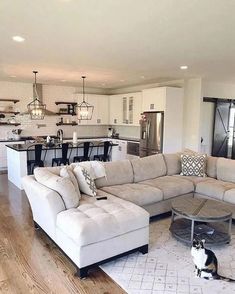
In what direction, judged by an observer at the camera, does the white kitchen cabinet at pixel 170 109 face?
facing the viewer and to the left of the viewer

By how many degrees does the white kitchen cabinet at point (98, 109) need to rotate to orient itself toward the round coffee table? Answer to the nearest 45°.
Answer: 0° — it already faces it

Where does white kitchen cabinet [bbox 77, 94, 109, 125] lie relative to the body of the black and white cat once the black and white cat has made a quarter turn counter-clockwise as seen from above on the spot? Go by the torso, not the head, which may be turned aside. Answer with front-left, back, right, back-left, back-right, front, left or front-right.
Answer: back

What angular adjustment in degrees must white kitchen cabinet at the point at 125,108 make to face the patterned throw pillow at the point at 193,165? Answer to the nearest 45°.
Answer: approximately 45° to its left

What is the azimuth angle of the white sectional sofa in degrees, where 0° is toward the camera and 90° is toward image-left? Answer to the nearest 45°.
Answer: approximately 315°

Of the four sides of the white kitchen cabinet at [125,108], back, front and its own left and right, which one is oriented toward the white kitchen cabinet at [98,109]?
right

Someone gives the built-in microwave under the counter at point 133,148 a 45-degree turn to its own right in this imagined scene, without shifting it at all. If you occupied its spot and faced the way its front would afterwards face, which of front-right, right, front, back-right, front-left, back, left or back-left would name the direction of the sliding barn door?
back

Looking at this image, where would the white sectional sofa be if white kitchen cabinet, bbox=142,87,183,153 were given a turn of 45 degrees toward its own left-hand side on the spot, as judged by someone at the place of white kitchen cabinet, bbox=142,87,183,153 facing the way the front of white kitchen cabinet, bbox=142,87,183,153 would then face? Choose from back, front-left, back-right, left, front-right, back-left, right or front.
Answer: front

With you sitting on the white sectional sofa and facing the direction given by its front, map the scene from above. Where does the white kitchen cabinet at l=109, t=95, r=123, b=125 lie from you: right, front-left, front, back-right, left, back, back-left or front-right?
back-left

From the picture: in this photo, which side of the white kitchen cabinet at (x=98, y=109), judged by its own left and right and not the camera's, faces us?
front

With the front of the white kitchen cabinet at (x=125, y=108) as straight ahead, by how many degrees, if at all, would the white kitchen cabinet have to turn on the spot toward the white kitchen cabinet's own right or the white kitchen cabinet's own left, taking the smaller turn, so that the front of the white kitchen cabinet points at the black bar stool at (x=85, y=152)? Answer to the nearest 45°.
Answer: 0° — it already faces it

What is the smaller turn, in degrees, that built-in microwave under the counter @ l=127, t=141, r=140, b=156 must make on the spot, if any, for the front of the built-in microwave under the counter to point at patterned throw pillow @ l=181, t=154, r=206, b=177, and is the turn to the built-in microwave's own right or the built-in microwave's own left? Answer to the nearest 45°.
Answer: approximately 45° to the built-in microwave's own left

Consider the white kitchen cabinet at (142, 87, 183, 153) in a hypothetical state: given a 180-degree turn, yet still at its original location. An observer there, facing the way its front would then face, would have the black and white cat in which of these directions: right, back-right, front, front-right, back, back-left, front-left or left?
back-right
